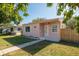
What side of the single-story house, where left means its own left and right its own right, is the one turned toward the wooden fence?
left

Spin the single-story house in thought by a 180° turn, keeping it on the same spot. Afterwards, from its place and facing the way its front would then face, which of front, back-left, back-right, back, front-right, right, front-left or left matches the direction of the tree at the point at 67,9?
back-right

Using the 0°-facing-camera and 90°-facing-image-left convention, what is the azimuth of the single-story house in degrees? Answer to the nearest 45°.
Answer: approximately 45°
